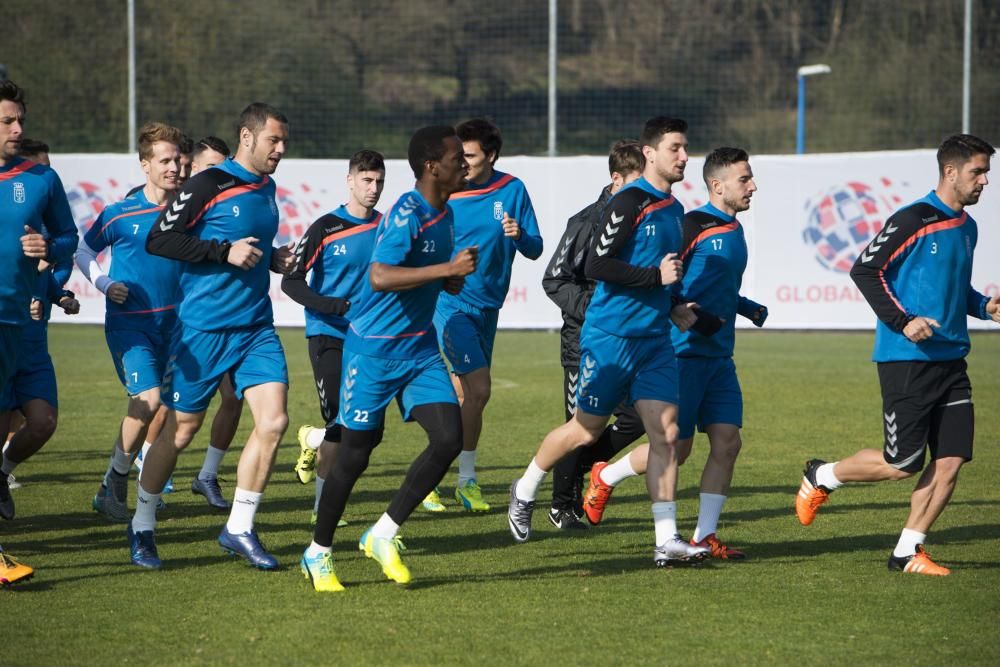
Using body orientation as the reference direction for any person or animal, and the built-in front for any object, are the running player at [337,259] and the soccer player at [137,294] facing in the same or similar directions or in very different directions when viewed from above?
same or similar directions

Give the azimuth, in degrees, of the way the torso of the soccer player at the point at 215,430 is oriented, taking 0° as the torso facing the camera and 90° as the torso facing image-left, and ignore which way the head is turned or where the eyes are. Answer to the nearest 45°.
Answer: approximately 315°

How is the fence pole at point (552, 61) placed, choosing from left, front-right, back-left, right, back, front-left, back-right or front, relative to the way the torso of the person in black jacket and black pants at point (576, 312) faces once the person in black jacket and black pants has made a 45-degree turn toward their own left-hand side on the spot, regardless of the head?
front-left

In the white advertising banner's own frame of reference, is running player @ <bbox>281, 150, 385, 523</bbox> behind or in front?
in front

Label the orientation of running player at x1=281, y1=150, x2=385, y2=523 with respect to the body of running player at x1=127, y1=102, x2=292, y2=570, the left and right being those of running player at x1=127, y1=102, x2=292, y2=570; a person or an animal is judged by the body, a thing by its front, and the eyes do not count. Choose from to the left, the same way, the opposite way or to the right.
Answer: the same way

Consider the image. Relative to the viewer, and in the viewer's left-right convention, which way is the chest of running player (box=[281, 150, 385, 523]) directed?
facing the viewer and to the right of the viewer

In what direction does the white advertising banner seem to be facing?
toward the camera

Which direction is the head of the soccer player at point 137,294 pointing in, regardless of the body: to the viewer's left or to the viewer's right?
to the viewer's right

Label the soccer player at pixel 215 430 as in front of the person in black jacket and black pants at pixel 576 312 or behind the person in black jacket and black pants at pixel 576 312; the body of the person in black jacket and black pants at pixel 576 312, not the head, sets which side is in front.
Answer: behind

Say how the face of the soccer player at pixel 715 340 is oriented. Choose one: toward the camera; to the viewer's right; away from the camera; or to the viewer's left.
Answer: to the viewer's right

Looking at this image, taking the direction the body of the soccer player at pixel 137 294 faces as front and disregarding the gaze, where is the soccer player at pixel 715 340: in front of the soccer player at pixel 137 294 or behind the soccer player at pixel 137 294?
in front

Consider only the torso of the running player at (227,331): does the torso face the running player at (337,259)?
no

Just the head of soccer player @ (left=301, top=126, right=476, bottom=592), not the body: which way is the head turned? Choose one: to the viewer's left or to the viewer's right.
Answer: to the viewer's right

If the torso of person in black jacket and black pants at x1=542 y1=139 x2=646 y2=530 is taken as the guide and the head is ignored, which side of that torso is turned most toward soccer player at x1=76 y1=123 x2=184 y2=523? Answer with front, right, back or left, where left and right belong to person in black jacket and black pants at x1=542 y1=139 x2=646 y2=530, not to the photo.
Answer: back
